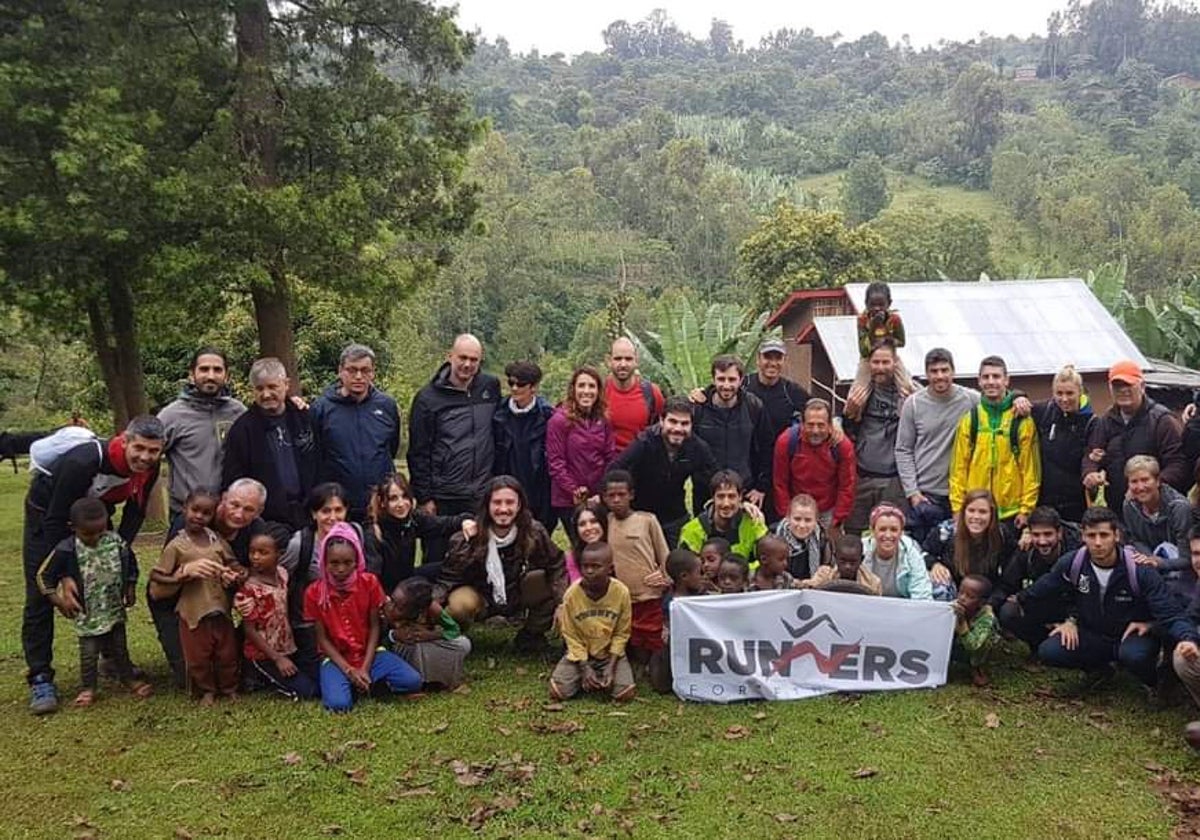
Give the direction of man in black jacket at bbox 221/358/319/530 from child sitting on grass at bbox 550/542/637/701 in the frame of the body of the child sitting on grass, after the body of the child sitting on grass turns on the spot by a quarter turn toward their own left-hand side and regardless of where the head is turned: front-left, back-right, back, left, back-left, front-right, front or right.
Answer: back

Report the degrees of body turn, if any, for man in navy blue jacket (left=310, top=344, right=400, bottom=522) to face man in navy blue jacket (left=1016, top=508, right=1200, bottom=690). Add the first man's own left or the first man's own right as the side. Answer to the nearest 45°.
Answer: approximately 45° to the first man's own left

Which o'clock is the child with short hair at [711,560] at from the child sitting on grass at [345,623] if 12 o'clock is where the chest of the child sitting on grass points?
The child with short hair is roughly at 9 o'clock from the child sitting on grass.

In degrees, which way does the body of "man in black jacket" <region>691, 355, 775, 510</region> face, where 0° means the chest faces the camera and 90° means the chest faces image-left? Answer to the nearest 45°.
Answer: approximately 0°

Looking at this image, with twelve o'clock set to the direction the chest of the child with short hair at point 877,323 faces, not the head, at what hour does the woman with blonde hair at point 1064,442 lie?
The woman with blonde hair is roughly at 10 o'clock from the child with short hair.
